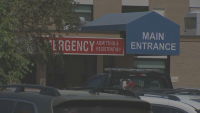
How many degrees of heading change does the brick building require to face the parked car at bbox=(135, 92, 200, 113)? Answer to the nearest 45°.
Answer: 0° — it already faces it

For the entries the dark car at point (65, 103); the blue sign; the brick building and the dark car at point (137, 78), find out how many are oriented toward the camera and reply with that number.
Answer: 2

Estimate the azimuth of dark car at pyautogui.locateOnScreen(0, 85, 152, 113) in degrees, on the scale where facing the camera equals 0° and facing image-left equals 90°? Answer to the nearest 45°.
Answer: approximately 135°

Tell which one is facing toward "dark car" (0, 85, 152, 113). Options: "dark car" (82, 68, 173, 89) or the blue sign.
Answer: the blue sign

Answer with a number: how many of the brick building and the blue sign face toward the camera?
2

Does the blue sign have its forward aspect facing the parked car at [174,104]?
yes

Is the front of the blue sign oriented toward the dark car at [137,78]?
yes

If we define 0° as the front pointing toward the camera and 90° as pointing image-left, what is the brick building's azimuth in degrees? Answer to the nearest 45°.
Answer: approximately 0°

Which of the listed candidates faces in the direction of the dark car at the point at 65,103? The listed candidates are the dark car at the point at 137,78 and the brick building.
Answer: the brick building

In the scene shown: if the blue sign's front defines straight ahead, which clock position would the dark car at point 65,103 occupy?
The dark car is roughly at 12 o'clock from the blue sign.
